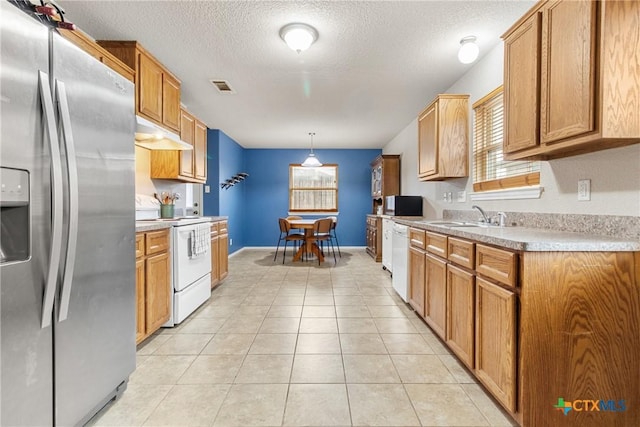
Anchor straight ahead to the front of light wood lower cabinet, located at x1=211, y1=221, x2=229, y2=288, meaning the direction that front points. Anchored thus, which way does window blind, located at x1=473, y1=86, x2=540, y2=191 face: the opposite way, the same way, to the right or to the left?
the opposite way

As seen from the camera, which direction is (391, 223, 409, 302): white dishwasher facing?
to the viewer's left

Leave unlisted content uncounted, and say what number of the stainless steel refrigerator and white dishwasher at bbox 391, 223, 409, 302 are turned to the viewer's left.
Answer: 1

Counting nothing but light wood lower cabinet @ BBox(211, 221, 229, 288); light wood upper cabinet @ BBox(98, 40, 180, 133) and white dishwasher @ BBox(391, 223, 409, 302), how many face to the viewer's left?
1

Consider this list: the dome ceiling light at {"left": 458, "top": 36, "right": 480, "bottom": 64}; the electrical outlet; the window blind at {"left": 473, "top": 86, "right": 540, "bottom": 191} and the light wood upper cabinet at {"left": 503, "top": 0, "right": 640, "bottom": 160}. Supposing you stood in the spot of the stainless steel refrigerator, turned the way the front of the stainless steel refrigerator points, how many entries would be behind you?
0

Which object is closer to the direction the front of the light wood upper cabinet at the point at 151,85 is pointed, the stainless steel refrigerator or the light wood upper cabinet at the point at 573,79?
the light wood upper cabinet

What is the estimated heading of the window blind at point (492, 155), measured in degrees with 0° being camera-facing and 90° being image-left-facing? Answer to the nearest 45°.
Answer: approximately 45°

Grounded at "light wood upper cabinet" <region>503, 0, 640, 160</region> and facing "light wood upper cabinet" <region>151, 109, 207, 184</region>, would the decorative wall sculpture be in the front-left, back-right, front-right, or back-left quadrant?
front-right

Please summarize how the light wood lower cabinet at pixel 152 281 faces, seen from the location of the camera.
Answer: facing the viewer and to the right of the viewer

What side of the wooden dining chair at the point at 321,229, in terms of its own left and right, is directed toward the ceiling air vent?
left

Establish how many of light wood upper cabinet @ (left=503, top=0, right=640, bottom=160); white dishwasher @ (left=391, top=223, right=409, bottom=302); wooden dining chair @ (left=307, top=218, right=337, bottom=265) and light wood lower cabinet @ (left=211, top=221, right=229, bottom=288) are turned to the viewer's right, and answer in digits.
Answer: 1

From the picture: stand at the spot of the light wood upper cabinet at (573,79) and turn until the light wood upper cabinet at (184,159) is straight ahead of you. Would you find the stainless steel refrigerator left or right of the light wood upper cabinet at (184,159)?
left

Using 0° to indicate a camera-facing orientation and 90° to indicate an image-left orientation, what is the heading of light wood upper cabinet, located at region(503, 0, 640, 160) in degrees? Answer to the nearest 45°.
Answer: approximately 45°

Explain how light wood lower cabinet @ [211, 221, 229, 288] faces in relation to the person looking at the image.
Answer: facing to the right of the viewer

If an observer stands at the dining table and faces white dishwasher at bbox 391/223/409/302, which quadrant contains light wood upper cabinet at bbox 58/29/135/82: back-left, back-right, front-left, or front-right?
front-right

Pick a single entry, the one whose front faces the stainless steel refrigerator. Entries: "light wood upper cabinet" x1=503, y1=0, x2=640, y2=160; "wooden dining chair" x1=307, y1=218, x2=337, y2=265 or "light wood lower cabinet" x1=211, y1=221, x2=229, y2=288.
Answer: the light wood upper cabinet

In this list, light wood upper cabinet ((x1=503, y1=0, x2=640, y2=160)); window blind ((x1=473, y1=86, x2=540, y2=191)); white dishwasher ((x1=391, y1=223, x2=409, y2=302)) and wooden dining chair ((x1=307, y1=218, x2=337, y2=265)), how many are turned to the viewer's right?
0

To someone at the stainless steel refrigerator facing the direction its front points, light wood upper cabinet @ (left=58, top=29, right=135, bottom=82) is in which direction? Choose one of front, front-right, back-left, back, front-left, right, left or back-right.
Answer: back-left

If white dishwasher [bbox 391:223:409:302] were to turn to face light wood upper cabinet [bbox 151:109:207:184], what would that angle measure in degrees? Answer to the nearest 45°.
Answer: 0° — it already faces it
